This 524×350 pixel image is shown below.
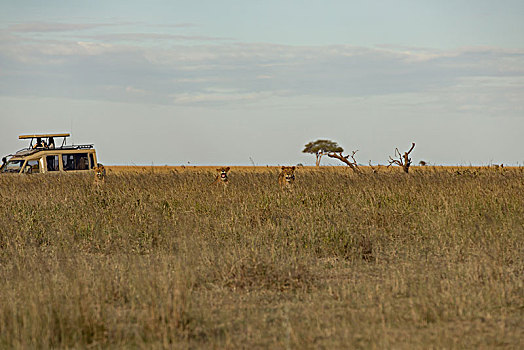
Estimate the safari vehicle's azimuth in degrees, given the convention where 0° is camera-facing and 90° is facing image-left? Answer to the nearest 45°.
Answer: approximately 45°

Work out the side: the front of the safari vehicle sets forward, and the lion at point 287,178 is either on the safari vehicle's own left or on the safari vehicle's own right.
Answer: on the safari vehicle's own left
